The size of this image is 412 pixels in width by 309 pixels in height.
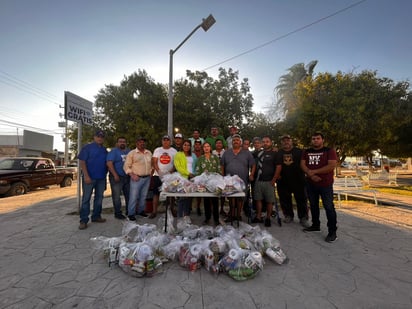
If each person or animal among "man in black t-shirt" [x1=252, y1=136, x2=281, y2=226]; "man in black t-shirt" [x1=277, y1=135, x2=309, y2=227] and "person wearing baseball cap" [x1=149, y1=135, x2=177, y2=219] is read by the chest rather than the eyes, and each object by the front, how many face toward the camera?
3

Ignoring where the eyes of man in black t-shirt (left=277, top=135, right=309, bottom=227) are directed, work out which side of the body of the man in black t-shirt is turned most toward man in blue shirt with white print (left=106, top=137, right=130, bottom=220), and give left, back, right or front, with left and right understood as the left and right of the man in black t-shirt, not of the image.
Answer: right

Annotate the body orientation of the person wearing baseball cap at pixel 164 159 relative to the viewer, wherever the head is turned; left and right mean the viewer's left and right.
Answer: facing the viewer

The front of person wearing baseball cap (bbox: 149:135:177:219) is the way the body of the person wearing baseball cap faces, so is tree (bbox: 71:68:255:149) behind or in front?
behind

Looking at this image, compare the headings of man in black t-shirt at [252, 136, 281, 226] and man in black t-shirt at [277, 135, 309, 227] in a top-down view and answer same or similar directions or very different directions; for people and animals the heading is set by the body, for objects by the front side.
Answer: same or similar directions

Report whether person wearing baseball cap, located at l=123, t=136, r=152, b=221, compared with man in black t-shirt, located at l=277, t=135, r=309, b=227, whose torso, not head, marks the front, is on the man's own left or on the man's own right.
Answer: on the man's own right

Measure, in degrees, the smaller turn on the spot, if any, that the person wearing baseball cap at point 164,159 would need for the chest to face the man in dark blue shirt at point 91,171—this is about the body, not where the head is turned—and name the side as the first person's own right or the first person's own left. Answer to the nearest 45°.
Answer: approximately 90° to the first person's own right

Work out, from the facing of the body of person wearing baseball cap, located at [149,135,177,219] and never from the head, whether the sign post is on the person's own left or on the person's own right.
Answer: on the person's own right

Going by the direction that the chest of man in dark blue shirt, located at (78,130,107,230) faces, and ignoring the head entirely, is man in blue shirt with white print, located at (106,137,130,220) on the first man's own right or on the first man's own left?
on the first man's own left

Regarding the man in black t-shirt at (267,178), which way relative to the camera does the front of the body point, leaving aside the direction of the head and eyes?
toward the camera

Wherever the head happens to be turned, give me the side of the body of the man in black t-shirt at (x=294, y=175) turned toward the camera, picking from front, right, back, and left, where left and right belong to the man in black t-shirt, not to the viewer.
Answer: front

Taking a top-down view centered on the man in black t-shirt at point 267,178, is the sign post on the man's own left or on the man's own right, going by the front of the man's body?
on the man's own right

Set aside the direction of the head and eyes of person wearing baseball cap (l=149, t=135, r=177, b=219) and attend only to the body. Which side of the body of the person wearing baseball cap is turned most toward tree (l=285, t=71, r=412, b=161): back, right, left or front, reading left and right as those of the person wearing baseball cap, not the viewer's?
left
